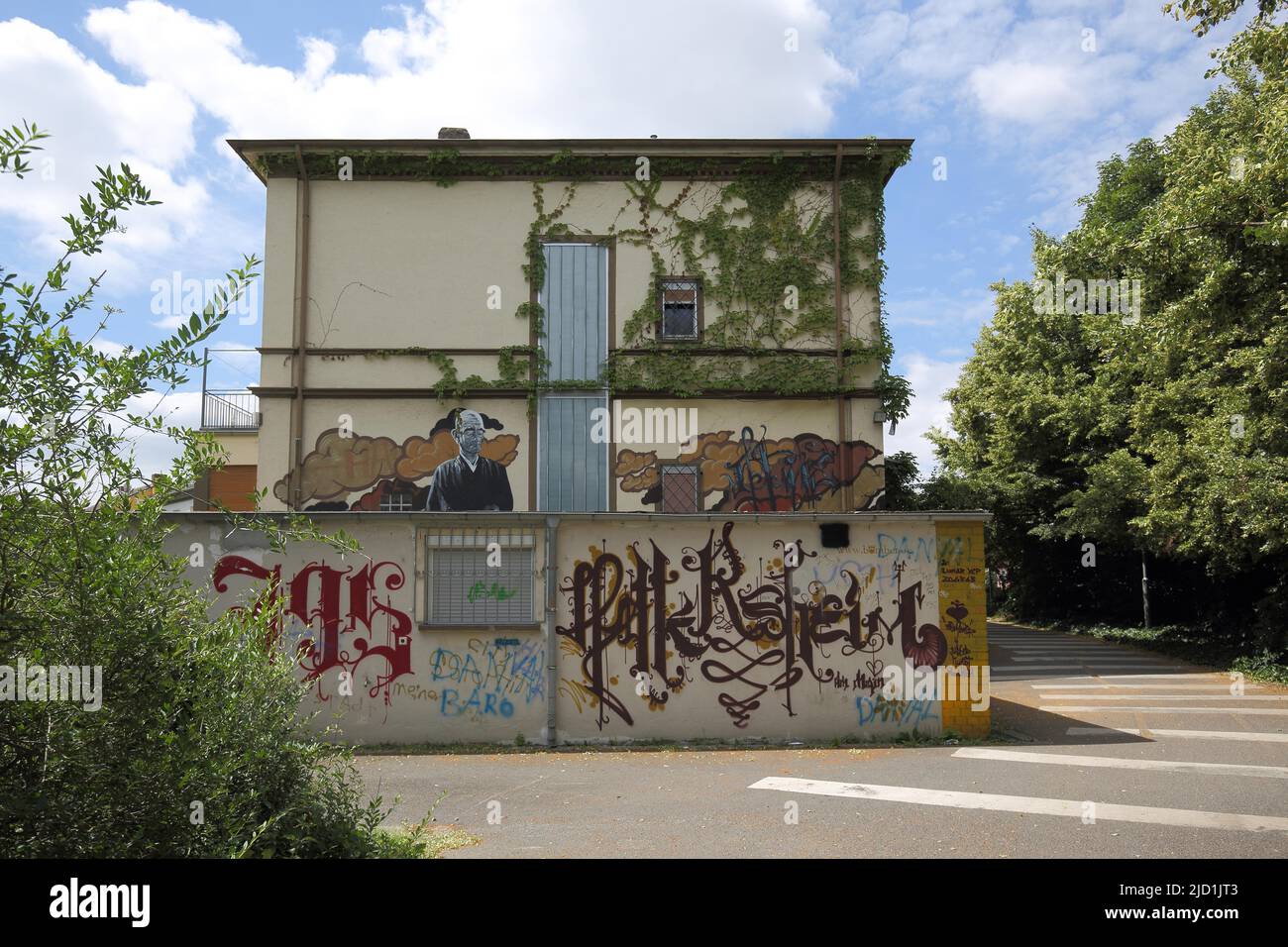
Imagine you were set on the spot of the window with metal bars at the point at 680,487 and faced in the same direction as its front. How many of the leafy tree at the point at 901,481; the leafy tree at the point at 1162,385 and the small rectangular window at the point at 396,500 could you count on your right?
1

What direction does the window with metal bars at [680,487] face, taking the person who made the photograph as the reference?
facing the viewer

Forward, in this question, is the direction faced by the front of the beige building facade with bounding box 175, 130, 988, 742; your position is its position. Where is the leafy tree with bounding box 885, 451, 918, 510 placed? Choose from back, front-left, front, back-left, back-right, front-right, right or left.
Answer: left

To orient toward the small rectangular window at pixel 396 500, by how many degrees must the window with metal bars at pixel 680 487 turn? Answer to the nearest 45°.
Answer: approximately 90° to its right

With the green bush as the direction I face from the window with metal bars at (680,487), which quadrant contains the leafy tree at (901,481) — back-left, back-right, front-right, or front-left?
back-left

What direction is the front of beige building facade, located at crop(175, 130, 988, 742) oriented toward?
toward the camera

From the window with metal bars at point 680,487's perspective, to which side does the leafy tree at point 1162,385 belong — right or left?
on its left

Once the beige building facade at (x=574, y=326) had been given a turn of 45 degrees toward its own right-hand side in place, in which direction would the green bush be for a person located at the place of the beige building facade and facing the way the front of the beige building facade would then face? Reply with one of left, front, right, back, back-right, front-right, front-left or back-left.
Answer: front-left

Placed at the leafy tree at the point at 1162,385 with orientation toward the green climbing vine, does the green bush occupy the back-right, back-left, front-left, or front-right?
front-left
